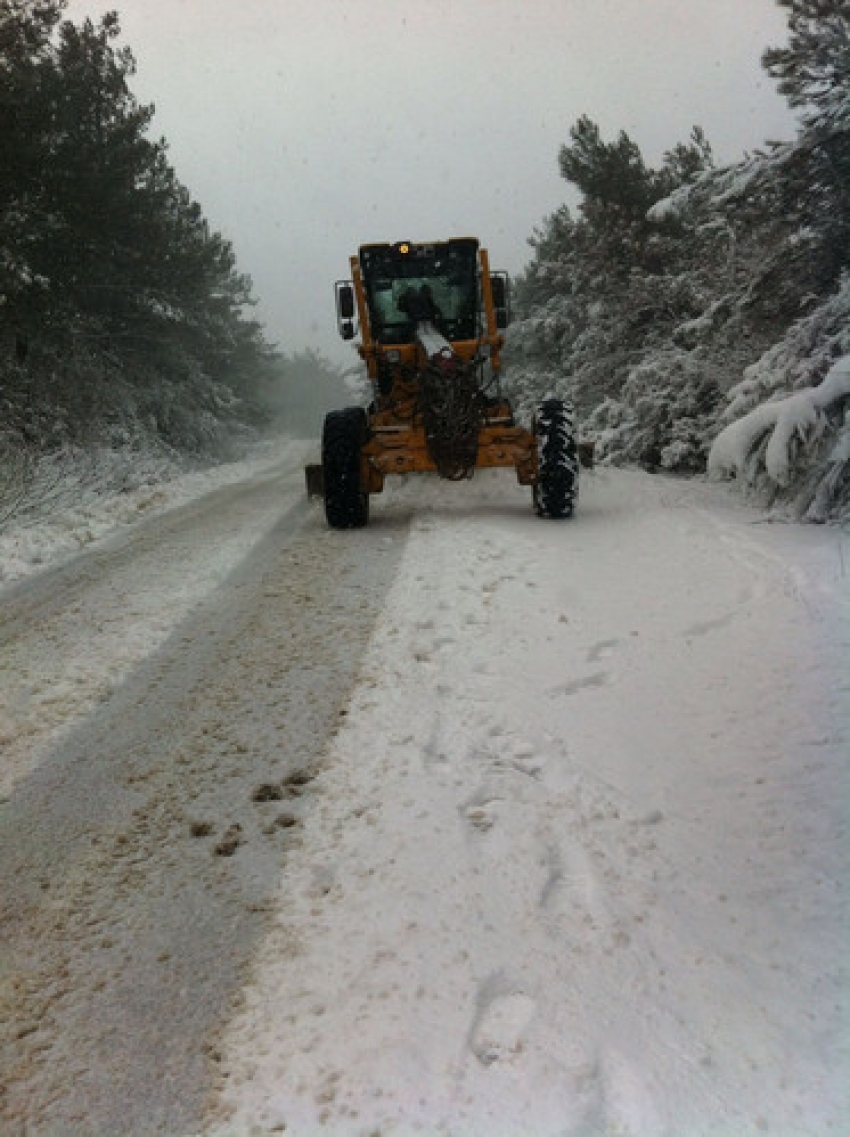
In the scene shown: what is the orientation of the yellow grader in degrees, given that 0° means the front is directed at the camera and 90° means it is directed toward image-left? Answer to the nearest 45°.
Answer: approximately 0°
